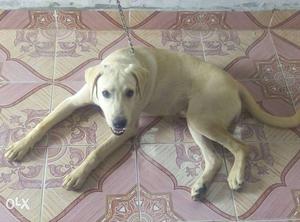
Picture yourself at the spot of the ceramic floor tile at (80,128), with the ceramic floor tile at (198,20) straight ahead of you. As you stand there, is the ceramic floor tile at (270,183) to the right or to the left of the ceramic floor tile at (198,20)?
right

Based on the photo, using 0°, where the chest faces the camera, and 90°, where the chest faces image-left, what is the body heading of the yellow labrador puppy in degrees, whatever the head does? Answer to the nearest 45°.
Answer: approximately 45°

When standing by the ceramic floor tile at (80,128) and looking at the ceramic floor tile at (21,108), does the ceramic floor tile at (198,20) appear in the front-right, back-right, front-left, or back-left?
back-right

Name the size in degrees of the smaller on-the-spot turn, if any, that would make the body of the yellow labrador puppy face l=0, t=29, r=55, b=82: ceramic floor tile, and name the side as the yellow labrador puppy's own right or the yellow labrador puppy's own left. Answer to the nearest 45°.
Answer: approximately 90° to the yellow labrador puppy's own right
